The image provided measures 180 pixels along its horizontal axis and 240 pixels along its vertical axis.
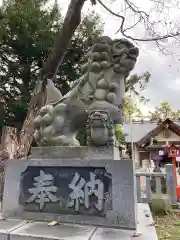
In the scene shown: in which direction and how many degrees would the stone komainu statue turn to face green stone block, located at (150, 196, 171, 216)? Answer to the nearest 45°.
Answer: approximately 45° to its left

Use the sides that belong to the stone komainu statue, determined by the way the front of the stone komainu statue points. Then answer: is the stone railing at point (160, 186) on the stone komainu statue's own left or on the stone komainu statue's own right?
on the stone komainu statue's own left

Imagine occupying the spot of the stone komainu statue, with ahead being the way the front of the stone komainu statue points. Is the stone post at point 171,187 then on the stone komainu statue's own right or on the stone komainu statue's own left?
on the stone komainu statue's own left

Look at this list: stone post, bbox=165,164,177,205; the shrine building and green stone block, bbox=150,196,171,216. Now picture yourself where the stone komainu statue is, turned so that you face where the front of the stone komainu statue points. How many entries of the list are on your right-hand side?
0

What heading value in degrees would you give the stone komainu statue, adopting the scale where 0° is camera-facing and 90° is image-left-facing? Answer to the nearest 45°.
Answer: approximately 270°

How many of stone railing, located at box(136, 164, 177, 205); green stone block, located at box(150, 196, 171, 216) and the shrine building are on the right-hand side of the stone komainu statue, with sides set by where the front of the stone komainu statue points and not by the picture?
0
